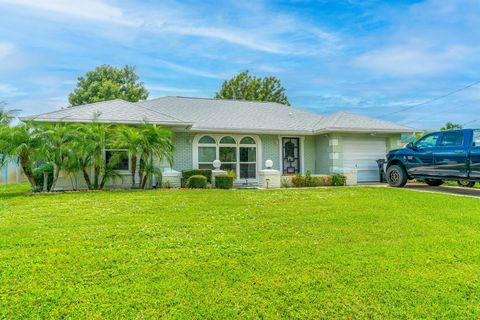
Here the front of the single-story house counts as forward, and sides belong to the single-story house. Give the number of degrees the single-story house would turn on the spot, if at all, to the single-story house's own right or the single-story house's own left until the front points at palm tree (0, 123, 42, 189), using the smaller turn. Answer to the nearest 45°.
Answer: approximately 45° to the single-story house's own right

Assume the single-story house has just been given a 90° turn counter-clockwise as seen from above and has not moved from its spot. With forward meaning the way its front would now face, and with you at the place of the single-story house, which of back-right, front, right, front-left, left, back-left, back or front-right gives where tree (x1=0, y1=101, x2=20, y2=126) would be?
back

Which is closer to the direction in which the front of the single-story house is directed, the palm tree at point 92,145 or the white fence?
the palm tree

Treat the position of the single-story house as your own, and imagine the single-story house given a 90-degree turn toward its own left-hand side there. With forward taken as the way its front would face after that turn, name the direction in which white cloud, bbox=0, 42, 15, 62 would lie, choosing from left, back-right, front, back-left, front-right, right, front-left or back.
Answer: back

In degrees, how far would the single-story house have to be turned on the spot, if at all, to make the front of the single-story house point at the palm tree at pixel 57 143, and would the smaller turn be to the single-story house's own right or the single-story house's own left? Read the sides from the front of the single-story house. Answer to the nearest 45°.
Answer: approximately 45° to the single-story house's own right

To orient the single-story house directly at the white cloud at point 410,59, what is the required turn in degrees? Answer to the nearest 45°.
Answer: approximately 135° to its left

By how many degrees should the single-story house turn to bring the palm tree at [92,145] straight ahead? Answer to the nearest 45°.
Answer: approximately 45° to its right

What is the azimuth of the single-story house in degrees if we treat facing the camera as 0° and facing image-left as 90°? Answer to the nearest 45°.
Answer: approximately 0°

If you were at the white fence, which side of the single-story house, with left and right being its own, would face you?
right

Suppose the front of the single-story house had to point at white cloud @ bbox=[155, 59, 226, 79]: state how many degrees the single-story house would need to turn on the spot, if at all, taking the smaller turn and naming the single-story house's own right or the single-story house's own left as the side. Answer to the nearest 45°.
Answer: approximately 135° to the single-story house's own right

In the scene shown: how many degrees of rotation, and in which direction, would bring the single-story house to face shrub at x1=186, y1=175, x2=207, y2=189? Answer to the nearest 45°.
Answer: approximately 45° to its right

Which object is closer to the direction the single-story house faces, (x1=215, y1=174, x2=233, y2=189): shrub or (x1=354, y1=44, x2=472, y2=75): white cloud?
the shrub

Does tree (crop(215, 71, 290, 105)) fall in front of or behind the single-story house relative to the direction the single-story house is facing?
behind

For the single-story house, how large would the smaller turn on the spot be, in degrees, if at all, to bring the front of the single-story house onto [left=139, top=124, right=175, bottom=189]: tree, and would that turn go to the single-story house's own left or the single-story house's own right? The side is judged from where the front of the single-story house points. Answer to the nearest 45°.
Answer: approximately 45° to the single-story house's own right
